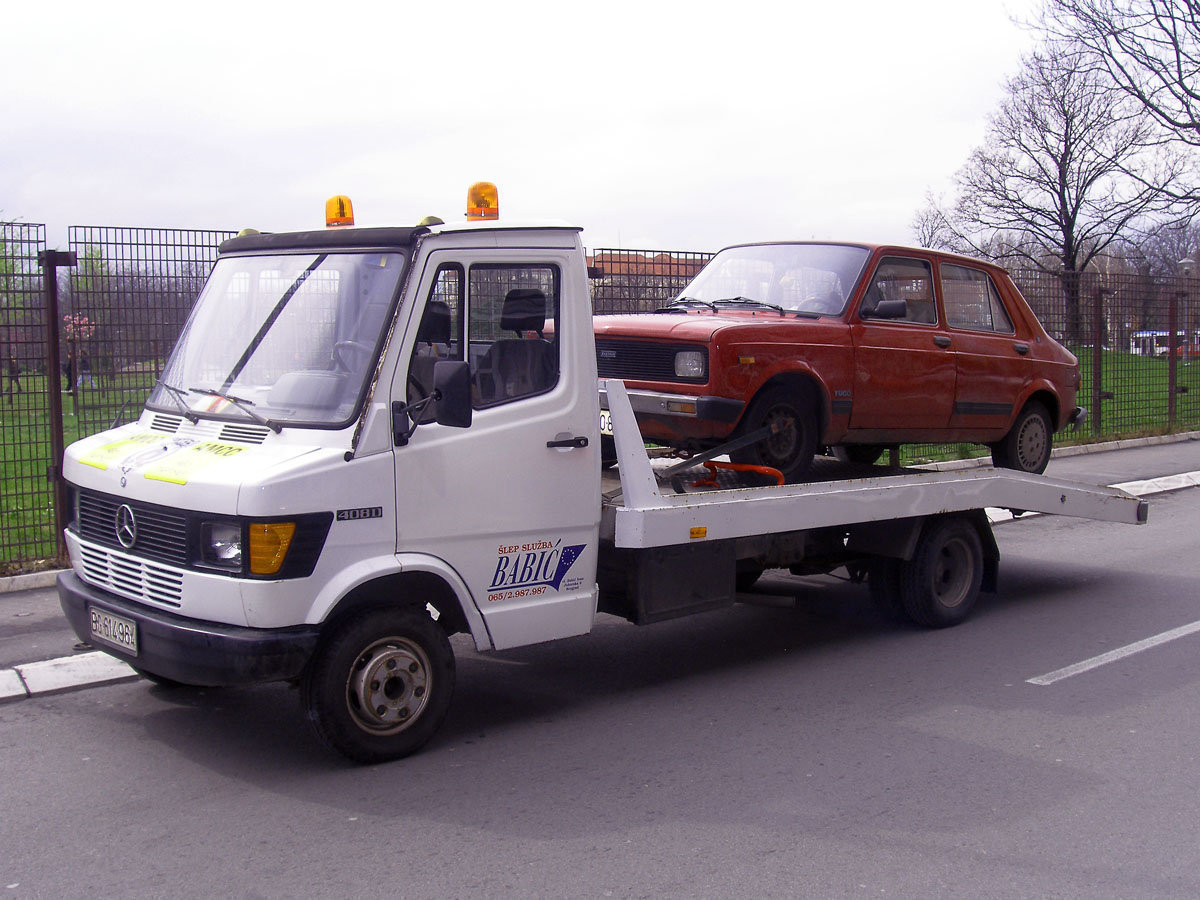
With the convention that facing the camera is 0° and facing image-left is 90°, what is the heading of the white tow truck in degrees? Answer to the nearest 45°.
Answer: approximately 45°

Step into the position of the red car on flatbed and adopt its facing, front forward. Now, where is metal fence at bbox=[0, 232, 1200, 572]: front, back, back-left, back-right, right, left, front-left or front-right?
front-right

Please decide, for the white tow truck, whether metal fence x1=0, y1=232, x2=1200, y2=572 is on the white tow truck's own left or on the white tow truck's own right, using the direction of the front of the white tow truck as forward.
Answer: on the white tow truck's own right

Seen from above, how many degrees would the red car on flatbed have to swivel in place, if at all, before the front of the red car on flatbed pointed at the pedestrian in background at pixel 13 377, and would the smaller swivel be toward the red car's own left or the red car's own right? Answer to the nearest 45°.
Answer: approximately 45° to the red car's own right

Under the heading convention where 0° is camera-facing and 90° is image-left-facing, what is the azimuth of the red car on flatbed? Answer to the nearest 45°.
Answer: approximately 45°

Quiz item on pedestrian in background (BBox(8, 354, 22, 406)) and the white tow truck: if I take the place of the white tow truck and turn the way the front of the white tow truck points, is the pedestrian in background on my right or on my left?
on my right

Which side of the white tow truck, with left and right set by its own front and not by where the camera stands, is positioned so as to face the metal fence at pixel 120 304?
right
